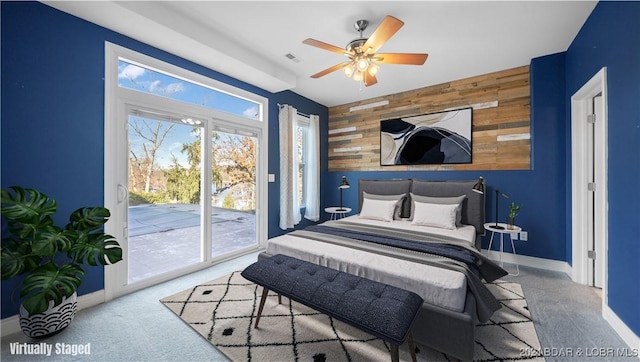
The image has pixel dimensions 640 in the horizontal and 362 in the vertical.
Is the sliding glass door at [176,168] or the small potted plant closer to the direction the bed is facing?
the sliding glass door

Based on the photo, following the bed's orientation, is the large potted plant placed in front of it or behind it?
in front

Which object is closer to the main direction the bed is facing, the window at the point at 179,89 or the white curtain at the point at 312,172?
the window

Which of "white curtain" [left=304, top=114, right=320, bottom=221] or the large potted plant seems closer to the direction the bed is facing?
the large potted plant

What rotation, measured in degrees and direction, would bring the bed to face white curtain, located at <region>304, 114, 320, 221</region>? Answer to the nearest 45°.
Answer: approximately 90° to its right

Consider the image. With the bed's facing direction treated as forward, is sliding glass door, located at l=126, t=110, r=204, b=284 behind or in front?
in front

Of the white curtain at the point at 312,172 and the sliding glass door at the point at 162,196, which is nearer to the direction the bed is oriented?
the sliding glass door

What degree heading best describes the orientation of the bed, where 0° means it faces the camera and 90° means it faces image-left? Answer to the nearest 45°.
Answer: approximately 45°
